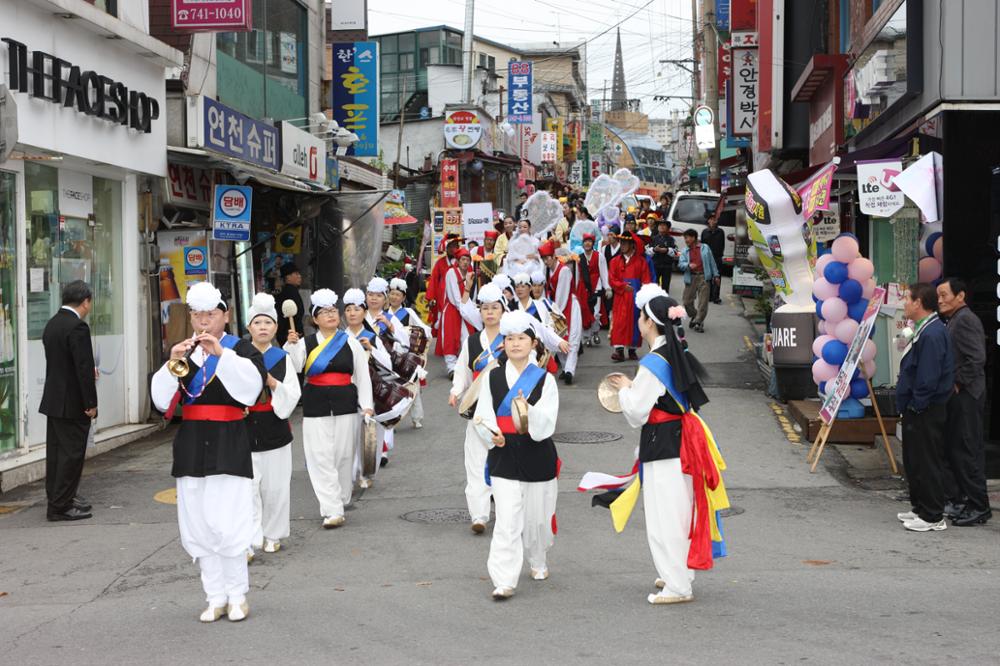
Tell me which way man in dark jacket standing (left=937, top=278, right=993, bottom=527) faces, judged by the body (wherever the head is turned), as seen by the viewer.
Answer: to the viewer's left

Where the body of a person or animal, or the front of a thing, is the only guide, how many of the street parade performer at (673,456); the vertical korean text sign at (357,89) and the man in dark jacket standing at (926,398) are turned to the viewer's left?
2

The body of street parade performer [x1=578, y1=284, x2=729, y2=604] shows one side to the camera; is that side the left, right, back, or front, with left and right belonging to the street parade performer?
left

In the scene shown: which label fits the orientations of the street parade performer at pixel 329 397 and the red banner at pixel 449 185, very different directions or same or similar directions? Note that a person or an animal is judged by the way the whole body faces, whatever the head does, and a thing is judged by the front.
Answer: same or similar directions

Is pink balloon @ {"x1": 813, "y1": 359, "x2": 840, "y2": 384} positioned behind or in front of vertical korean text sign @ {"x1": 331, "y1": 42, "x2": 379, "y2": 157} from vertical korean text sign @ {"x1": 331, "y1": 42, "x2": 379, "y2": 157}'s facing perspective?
in front

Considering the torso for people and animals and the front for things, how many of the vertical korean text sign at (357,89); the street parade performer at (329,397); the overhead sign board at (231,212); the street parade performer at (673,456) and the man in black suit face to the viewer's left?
1

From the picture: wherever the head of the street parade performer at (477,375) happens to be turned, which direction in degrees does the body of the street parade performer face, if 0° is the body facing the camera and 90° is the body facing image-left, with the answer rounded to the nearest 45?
approximately 0°

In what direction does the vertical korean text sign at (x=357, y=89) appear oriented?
toward the camera

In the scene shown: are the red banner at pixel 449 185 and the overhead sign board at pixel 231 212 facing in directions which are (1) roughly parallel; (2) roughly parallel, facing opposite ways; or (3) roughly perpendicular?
roughly parallel

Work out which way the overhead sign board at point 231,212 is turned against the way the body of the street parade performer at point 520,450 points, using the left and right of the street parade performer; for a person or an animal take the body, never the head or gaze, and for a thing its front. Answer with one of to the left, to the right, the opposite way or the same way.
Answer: the same way

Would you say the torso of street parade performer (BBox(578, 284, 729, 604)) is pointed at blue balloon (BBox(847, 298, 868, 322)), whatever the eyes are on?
no

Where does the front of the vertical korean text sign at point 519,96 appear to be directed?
toward the camera

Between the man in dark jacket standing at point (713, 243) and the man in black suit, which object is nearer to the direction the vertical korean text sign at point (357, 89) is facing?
the man in black suit

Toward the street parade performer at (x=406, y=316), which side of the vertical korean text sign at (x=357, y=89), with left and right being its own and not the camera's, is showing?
front
